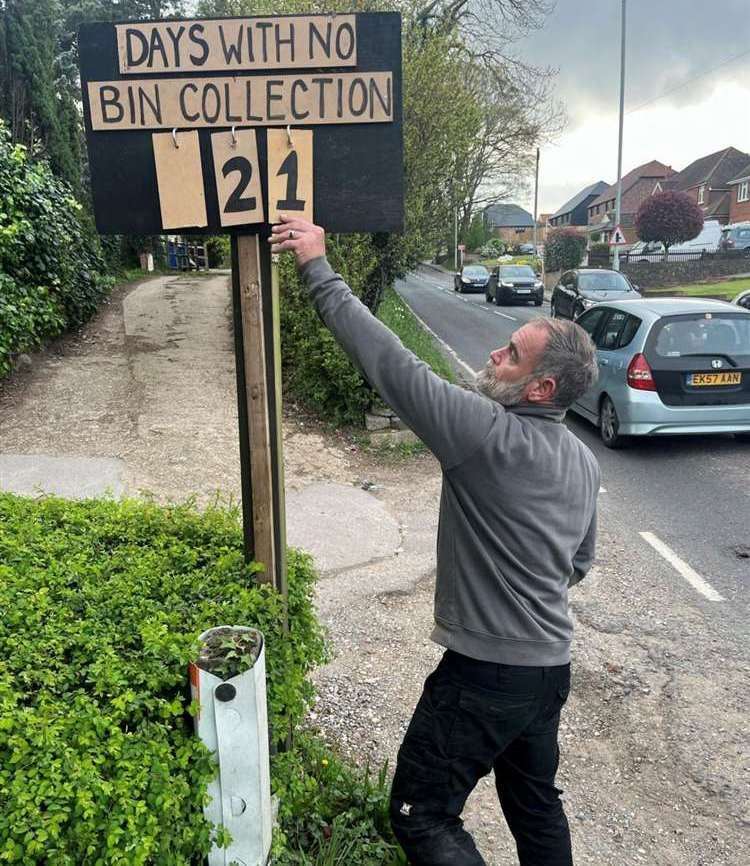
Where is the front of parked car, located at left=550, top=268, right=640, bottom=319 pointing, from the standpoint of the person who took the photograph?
facing the viewer and to the right of the viewer

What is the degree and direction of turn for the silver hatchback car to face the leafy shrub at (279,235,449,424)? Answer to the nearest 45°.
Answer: approximately 45° to its left

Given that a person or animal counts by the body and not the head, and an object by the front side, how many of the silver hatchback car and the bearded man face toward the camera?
0

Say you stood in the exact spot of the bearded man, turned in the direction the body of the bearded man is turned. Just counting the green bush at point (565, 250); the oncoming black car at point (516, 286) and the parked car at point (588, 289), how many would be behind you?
0

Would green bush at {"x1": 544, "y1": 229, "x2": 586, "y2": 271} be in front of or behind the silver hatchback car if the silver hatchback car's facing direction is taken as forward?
in front

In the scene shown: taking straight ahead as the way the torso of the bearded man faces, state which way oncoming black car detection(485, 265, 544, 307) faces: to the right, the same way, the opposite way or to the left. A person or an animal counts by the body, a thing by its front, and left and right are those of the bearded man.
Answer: the opposite way

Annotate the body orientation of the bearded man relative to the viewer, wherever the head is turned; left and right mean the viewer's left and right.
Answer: facing away from the viewer and to the left of the viewer

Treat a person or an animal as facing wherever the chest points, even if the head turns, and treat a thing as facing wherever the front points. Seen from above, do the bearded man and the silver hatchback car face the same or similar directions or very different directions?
same or similar directions

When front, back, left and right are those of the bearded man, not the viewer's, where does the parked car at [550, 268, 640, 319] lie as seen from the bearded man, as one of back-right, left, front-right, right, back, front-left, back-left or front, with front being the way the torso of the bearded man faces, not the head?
front-right

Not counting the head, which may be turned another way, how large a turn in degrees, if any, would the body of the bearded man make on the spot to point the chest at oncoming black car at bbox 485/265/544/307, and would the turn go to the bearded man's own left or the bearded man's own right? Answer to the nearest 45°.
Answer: approximately 45° to the bearded man's own right

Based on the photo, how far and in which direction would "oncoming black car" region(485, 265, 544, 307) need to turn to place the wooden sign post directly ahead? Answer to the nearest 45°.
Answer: approximately 45° to its right

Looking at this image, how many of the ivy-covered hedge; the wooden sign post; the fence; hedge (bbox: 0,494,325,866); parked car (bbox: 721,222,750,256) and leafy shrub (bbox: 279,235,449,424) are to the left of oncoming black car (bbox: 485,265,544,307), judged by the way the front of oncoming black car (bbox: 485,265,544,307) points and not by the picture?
2

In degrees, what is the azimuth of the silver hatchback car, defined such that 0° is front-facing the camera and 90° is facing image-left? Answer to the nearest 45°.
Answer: approximately 135°

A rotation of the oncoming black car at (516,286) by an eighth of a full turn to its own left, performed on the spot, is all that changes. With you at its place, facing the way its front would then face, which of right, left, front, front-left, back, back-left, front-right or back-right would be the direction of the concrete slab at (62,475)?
right

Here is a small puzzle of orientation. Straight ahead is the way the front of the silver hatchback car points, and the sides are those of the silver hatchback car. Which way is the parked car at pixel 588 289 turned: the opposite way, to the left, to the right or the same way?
the opposite way

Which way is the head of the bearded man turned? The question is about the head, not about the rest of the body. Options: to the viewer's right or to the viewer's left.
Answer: to the viewer's left
